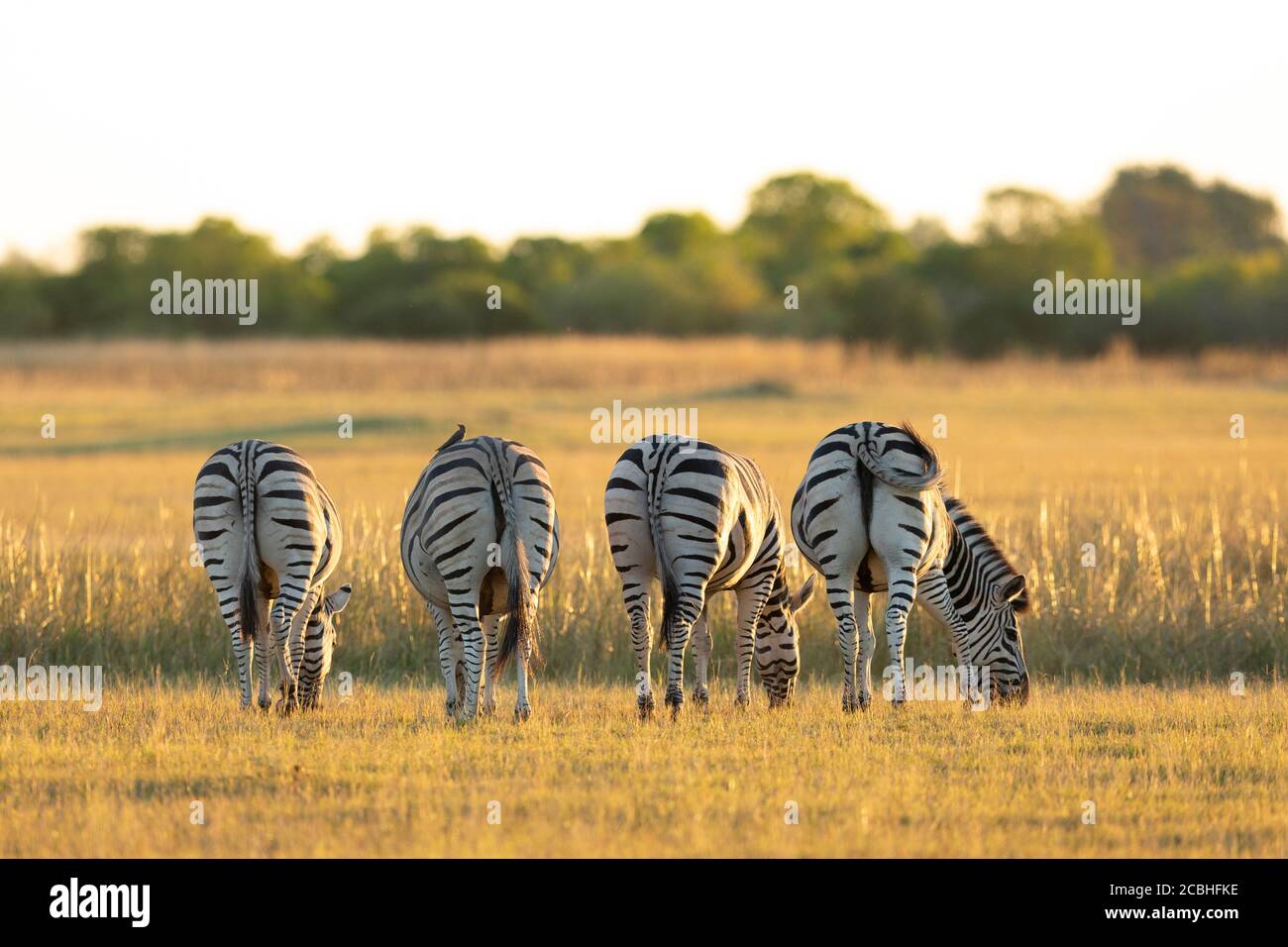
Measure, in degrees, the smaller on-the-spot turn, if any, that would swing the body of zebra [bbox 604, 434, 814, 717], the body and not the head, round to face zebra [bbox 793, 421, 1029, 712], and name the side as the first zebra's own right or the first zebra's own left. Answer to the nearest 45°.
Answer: approximately 45° to the first zebra's own right

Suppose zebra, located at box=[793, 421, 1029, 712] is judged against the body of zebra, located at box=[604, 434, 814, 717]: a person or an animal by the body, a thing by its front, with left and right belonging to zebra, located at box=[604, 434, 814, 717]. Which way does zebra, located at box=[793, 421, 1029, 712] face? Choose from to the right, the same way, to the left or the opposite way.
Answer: the same way

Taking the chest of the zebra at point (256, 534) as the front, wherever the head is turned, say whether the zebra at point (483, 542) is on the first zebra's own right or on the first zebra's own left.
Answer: on the first zebra's own right

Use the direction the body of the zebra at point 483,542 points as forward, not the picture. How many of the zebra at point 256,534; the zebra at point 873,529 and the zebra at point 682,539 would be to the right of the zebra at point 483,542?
2

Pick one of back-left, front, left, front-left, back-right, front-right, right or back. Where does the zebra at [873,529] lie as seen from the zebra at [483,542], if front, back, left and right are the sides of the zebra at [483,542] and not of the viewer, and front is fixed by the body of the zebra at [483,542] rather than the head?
right

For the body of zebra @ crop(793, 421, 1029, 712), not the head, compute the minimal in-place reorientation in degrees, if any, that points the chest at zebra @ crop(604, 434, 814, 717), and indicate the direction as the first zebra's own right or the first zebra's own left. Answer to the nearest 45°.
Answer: approximately 135° to the first zebra's own left

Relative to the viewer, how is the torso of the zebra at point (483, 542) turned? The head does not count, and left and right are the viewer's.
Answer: facing away from the viewer

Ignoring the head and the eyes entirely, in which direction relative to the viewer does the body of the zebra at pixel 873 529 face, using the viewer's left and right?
facing away from the viewer and to the right of the viewer

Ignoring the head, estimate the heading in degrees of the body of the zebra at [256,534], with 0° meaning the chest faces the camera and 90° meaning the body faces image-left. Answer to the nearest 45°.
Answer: approximately 180°

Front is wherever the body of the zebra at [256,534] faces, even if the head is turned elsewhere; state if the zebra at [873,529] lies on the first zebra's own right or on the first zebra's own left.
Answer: on the first zebra's own right

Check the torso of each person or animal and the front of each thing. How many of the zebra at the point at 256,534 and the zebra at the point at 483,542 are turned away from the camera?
2

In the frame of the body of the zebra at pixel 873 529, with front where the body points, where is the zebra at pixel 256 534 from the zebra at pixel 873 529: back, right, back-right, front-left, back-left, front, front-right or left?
back-left

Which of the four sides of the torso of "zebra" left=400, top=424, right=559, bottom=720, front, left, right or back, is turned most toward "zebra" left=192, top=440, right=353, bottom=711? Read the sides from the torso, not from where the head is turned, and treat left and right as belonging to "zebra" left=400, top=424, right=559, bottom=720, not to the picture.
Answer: left

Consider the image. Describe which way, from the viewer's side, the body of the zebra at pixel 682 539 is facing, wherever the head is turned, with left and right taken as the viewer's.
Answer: facing away from the viewer and to the right of the viewer

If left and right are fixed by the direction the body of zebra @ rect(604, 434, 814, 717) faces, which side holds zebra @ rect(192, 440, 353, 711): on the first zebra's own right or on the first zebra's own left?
on the first zebra's own left
